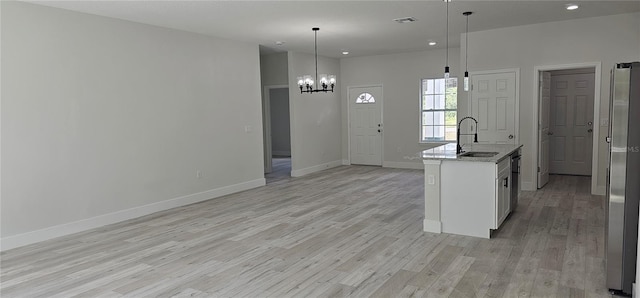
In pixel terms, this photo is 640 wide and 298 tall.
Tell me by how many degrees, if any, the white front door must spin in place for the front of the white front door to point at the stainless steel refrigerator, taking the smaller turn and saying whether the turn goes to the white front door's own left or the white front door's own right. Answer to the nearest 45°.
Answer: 0° — it already faces it

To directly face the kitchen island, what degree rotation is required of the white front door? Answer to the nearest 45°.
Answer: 0° — it already faces it

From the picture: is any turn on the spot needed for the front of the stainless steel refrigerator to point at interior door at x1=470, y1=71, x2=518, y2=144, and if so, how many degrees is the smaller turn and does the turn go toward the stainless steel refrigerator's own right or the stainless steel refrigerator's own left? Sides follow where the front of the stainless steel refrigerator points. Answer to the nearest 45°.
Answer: approximately 45° to the stainless steel refrigerator's own right

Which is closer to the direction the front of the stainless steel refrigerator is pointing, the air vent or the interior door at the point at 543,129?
the air vent

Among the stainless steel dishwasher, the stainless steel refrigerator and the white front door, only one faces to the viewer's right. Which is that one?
the stainless steel dishwasher

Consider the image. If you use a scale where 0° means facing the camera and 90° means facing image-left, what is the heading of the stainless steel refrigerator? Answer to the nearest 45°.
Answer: approximately 90°

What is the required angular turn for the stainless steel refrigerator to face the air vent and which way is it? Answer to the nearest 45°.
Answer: approximately 45° to its right

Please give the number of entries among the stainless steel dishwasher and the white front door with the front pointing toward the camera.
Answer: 1

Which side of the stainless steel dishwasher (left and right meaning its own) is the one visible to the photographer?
right

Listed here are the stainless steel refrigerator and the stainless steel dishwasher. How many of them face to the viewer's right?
1

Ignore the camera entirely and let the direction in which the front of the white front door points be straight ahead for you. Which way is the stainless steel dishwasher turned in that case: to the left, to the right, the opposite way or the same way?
to the left

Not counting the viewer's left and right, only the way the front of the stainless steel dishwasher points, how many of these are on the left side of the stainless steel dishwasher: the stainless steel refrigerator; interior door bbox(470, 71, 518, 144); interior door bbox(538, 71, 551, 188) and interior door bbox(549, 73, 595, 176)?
3

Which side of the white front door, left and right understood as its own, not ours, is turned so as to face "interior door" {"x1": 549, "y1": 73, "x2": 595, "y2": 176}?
left
